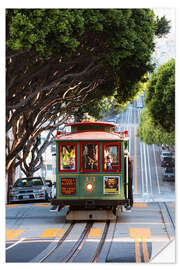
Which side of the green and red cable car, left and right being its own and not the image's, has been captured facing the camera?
front

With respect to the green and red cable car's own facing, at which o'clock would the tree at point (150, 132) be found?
The tree is roughly at 7 o'clock from the green and red cable car.

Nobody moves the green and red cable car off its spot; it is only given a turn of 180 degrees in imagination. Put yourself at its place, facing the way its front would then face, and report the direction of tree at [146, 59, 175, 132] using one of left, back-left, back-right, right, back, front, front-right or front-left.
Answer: front-right
